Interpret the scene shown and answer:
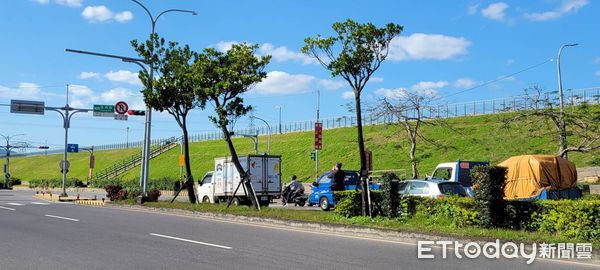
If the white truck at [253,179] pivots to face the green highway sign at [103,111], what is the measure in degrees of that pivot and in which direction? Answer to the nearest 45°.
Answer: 0° — it already faces it

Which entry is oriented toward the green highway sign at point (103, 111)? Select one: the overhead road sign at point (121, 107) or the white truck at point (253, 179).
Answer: the white truck

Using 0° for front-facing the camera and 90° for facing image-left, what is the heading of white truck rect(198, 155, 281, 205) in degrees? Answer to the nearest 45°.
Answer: approximately 135°

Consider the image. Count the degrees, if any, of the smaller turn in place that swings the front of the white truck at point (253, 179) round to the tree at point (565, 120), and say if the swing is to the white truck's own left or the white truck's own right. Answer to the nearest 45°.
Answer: approximately 135° to the white truck's own right

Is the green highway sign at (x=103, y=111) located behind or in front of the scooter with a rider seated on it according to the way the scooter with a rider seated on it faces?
in front

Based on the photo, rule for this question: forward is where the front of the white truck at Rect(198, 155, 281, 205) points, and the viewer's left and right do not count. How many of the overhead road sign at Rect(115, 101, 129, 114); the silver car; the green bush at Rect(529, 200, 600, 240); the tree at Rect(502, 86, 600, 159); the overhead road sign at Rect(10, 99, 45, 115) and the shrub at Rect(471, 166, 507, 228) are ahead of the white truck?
2

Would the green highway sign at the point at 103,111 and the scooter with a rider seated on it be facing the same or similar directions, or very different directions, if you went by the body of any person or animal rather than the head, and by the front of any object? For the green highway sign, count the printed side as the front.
very different directions

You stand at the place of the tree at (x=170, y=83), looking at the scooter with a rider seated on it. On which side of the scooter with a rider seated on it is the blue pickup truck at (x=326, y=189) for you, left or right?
right

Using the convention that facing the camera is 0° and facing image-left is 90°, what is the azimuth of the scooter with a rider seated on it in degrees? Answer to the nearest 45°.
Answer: approximately 135°

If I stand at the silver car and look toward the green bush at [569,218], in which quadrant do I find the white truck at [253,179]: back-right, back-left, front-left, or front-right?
back-right

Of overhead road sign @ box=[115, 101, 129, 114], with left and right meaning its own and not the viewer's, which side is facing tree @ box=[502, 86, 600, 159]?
left

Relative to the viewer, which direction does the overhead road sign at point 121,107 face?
toward the camera

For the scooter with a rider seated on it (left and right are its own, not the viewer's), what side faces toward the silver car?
back

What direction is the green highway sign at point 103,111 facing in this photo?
toward the camera

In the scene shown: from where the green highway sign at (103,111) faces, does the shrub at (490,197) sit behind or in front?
in front

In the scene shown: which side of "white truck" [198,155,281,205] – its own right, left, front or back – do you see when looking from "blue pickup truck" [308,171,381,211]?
back
